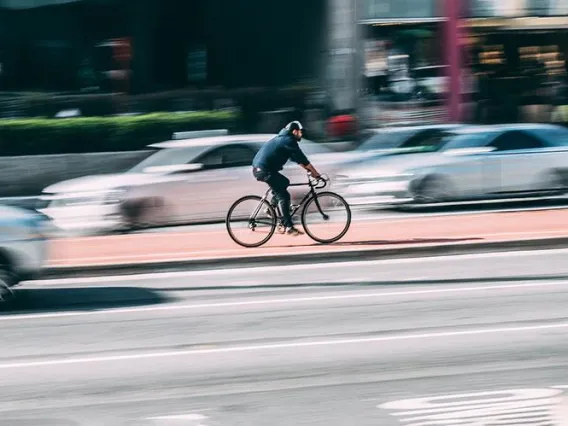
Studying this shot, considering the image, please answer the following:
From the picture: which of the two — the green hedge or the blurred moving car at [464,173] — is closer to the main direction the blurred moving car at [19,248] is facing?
the blurred moving car

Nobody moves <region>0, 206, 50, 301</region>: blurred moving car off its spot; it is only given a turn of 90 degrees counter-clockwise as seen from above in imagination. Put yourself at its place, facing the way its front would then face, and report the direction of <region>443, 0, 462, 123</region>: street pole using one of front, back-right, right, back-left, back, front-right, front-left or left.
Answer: front-right

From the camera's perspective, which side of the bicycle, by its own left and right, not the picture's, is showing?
right

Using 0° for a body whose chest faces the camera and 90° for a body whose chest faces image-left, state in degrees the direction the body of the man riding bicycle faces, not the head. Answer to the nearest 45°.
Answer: approximately 270°

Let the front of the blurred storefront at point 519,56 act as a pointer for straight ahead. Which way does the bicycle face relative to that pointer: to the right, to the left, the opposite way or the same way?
to the left

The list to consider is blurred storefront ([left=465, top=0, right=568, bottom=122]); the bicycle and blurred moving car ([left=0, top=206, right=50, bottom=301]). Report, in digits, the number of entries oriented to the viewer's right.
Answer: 2

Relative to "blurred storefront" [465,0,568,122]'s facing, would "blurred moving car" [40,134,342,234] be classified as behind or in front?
in front

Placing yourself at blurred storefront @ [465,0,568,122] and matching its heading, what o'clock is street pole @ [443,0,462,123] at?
The street pole is roughly at 2 o'clock from the blurred storefront.

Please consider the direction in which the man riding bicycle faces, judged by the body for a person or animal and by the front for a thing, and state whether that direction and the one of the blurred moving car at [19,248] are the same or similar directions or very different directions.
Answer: same or similar directions

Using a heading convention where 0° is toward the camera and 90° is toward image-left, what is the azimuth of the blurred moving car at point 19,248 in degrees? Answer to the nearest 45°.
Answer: approximately 270°

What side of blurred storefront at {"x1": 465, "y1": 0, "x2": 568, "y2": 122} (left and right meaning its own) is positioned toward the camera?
front

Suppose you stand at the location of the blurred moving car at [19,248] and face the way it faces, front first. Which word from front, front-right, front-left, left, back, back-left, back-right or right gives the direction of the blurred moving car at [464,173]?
front-left

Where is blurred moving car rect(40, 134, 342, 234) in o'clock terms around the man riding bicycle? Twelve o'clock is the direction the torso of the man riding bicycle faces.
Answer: The blurred moving car is roughly at 8 o'clock from the man riding bicycle.

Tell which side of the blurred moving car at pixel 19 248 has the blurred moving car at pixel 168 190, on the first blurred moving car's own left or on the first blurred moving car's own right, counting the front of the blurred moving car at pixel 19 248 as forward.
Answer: on the first blurred moving car's own left
